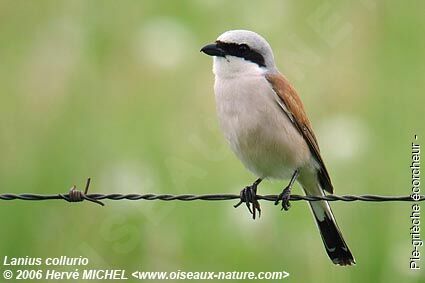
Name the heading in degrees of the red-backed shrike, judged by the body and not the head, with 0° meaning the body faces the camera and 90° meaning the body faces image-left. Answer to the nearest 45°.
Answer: approximately 45°
